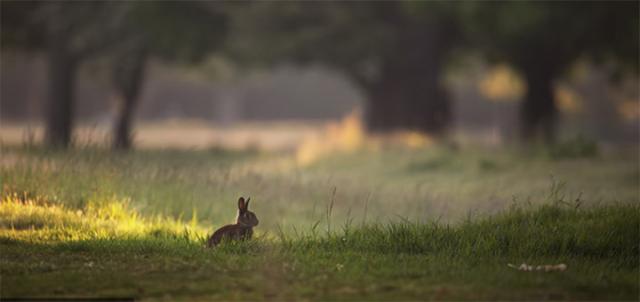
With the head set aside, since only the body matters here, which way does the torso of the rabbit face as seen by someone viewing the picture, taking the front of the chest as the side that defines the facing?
to the viewer's right

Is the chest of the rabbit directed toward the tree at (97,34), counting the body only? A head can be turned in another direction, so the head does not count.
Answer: no

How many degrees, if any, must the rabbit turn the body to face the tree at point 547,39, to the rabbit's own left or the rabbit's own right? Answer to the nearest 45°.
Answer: approximately 45° to the rabbit's own left

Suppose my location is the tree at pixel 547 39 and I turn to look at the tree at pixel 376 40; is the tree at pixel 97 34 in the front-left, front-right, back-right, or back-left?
front-left

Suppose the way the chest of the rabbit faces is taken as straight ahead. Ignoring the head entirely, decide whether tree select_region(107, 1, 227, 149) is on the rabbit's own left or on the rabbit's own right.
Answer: on the rabbit's own left

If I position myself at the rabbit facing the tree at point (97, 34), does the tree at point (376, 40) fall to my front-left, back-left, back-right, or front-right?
front-right

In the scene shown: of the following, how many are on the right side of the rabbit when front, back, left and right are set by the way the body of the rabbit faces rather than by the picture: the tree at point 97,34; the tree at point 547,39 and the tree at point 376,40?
0

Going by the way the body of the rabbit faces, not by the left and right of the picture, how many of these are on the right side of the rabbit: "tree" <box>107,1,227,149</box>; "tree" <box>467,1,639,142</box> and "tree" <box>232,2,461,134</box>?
0

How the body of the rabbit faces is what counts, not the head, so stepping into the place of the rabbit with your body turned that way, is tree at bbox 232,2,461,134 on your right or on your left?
on your left
